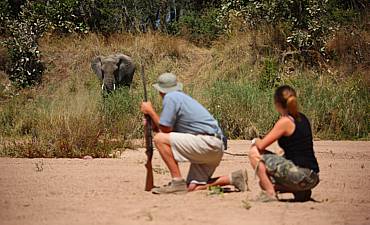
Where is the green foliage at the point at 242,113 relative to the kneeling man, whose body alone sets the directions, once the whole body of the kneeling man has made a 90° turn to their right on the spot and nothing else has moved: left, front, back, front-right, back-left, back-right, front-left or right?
front

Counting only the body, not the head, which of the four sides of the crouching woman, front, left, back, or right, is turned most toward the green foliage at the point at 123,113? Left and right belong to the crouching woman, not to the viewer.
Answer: front

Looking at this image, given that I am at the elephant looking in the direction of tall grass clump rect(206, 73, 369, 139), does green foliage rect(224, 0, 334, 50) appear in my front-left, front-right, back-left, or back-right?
front-left

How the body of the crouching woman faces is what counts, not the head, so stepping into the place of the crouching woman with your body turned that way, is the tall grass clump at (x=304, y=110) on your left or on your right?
on your right

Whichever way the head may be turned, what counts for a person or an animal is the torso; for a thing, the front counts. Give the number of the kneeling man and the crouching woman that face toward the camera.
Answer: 0

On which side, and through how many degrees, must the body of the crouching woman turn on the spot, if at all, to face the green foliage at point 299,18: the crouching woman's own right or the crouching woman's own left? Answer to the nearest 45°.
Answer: approximately 45° to the crouching woman's own right

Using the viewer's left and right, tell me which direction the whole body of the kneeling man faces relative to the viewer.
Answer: facing to the left of the viewer

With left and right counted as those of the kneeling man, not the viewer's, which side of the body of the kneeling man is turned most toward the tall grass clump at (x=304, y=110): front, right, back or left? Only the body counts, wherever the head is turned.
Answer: right

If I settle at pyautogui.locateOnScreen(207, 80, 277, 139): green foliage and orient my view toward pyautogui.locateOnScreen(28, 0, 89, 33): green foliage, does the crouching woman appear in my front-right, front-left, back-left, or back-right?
back-left

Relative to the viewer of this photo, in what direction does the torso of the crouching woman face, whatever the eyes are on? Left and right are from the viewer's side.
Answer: facing away from the viewer and to the left of the viewer

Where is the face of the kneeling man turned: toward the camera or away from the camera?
away from the camera

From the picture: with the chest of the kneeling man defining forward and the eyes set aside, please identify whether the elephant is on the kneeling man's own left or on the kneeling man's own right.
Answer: on the kneeling man's own right

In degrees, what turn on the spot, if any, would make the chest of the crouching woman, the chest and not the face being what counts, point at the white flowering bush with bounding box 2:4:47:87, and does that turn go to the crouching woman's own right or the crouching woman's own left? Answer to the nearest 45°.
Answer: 0° — they already face it

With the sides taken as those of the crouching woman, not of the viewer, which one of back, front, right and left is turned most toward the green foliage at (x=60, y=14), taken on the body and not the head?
front

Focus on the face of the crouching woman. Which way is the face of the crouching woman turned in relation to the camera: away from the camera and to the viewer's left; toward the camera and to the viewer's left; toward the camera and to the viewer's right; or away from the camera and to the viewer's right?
away from the camera and to the viewer's left

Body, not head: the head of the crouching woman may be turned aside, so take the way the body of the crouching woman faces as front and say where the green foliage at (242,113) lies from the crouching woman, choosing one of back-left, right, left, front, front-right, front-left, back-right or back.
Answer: front-right

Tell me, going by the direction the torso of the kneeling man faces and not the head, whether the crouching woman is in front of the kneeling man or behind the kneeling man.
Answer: behind
